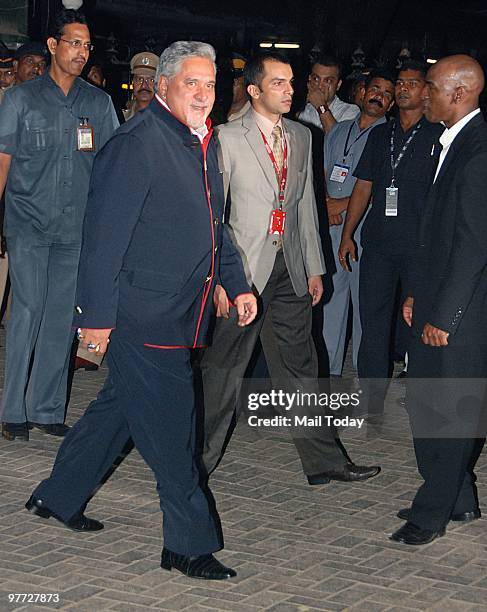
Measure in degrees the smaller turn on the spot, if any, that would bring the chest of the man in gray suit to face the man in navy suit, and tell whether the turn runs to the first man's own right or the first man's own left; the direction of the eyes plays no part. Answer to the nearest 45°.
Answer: approximately 45° to the first man's own right

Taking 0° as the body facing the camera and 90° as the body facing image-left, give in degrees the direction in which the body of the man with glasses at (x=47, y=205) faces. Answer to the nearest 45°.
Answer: approximately 315°

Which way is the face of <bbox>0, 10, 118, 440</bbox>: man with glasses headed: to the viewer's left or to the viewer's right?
to the viewer's right

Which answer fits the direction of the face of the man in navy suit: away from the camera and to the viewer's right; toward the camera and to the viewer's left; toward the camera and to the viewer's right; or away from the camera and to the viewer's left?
toward the camera and to the viewer's right

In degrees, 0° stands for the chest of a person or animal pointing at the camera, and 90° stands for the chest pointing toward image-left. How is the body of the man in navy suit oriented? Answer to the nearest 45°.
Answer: approximately 315°

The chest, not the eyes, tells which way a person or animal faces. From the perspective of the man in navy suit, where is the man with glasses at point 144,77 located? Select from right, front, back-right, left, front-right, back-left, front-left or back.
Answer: back-left

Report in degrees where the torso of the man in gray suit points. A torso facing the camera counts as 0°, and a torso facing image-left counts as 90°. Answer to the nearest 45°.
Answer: approximately 315°

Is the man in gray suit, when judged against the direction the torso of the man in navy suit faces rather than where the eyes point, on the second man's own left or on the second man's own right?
on the second man's own left

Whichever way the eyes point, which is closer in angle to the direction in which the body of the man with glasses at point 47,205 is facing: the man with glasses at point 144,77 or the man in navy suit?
the man in navy suit
